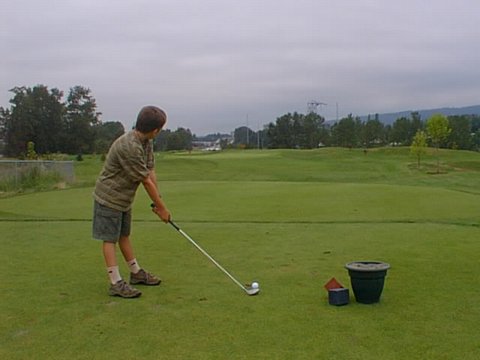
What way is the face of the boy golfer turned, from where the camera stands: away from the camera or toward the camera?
away from the camera

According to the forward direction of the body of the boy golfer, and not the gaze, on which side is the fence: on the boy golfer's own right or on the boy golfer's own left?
on the boy golfer's own left

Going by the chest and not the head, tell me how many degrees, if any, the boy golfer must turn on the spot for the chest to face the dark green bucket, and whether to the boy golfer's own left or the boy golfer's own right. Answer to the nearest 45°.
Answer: approximately 45° to the boy golfer's own right

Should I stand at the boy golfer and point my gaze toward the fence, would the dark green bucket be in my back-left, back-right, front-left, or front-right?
back-right

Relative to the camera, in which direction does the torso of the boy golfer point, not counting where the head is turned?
to the viewer's right

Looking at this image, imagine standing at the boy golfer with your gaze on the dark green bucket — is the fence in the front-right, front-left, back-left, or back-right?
back-left

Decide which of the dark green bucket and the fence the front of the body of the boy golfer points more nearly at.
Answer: the dark green bucket
